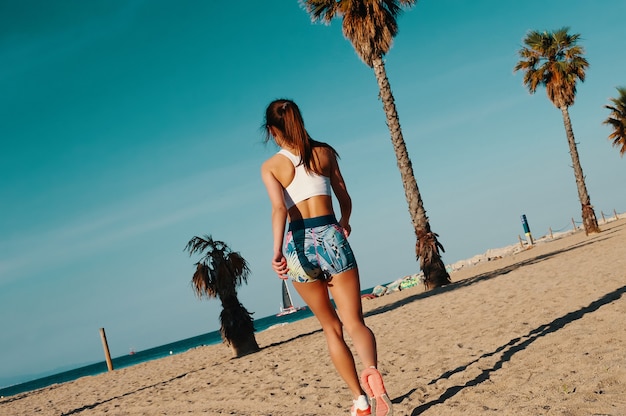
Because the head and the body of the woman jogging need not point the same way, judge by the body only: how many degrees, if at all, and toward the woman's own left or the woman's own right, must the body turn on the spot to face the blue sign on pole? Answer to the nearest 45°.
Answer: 0° — they already face it

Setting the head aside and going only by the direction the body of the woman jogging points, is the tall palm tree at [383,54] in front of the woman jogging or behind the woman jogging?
in front

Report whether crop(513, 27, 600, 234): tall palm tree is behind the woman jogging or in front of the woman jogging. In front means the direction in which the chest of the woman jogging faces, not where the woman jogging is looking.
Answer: in front

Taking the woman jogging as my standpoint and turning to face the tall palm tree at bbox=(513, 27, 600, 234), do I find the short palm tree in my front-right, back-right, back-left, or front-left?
front-left

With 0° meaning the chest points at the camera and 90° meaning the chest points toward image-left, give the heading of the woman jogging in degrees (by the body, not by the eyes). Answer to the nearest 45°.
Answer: approximately 180°

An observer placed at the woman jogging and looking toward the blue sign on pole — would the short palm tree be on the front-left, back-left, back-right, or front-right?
front-left
